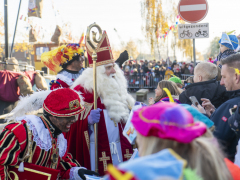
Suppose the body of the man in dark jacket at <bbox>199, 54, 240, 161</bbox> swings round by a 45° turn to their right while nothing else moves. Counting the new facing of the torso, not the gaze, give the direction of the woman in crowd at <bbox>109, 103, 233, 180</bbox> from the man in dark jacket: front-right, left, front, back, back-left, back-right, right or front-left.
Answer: back-left

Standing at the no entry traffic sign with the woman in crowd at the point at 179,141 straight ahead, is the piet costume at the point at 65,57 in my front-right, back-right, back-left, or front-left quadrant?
front-right

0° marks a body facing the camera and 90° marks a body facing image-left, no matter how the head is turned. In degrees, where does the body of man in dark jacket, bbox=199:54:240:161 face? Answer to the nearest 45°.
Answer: approximately 90°

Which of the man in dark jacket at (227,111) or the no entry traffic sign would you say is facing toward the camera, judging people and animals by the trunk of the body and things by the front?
the no entry traffic sign

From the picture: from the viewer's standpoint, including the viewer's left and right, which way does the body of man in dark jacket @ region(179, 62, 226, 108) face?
facing away from the viewer and to the left of the viewer

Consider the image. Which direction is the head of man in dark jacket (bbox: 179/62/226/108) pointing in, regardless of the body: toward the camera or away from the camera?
away from the camera

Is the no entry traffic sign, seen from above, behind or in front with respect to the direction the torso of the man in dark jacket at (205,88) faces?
in front

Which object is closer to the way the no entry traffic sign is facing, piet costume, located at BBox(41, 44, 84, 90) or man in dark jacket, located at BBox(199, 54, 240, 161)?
the man in dark jacket

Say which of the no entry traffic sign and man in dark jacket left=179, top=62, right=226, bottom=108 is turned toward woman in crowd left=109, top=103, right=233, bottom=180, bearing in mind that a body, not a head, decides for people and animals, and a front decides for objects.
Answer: the no entry traffic sign

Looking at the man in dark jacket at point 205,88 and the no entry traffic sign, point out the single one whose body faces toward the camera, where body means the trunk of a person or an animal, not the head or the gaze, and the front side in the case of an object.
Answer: the no entry traffic sign

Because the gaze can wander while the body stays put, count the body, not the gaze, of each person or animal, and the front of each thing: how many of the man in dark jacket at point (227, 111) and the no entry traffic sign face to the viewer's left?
1

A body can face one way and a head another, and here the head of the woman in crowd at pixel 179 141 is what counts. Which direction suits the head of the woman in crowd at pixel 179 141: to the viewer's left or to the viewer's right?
to the viewer's left

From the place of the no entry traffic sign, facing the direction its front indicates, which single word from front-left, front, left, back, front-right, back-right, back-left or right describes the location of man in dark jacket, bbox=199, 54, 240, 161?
front

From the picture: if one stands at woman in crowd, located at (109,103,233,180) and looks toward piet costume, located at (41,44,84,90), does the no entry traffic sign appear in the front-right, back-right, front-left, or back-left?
front-right

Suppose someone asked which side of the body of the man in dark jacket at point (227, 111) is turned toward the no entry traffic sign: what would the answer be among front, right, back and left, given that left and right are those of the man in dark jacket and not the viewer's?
right

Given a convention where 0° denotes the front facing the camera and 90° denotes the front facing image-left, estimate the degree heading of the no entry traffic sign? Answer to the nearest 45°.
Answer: approximately 0°

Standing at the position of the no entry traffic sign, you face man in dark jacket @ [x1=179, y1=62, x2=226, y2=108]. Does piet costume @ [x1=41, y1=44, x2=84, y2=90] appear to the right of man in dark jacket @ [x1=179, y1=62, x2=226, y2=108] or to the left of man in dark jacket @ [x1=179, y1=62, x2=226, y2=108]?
right

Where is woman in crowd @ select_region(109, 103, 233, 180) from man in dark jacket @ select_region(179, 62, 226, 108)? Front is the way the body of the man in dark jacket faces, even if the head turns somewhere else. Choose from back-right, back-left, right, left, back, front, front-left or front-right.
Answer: back-left

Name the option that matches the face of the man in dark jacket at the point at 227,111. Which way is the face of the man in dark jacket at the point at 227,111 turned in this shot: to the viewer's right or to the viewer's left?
to the viewer's left

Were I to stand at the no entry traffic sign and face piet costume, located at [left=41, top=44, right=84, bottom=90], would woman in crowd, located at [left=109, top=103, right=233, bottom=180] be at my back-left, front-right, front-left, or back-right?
front-left
